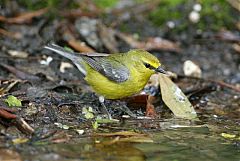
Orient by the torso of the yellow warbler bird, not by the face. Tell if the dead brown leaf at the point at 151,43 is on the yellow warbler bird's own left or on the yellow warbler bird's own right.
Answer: on the yellow warbler bird's own left

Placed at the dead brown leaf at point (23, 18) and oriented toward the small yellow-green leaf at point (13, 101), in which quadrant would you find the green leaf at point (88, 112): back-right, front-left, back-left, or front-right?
front-left

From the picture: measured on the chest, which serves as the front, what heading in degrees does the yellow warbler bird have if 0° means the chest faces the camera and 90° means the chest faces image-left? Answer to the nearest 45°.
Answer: approximately 270°

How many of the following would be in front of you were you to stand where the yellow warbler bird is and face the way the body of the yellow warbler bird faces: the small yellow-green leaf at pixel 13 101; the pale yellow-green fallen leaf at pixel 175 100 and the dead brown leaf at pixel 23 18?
1

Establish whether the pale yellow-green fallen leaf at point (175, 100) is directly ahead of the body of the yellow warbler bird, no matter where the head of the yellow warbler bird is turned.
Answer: yes

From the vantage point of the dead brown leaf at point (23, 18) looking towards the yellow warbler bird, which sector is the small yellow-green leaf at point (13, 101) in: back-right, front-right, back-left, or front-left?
front-right
